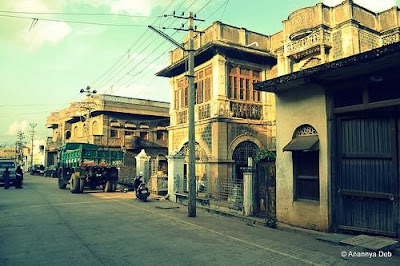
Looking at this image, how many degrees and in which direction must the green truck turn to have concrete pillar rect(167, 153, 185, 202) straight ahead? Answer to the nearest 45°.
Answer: approximately 180°

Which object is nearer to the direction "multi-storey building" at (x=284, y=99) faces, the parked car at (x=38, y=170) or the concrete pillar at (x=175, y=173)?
the concrete pillar

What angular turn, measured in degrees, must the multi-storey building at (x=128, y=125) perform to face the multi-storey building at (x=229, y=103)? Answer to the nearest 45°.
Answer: approximately 45° to its left

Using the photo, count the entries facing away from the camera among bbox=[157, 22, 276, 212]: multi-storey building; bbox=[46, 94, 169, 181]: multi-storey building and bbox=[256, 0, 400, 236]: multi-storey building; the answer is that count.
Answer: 0

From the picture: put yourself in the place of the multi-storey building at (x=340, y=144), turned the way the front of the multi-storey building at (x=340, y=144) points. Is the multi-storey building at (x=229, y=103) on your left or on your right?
on your right

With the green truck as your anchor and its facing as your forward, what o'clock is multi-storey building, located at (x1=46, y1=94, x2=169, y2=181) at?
The multi-storey building is roughly at 2 o'clock from the green truck.

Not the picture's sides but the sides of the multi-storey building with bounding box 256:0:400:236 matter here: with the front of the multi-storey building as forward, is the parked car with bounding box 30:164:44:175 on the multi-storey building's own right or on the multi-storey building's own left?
on the multi-storey building's own right

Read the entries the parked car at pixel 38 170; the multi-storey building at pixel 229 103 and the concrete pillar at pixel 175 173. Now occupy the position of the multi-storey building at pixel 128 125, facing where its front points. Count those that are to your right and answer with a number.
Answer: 1

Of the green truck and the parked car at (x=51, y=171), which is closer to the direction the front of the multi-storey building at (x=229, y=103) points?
the green truck

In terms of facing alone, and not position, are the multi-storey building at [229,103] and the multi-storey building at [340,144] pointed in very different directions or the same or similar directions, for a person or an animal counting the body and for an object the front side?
same or similar directions

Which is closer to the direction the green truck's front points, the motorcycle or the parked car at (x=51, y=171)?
the parked car

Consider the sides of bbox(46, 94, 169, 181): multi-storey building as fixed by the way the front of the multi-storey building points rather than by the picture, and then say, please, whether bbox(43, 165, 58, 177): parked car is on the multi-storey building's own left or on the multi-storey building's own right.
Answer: on the multi-storey building's own right

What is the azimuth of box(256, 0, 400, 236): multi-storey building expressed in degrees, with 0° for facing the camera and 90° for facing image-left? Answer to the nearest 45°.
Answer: approximately 45°

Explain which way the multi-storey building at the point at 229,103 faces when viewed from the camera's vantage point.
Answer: facing the viewer and to the left of the viewer
